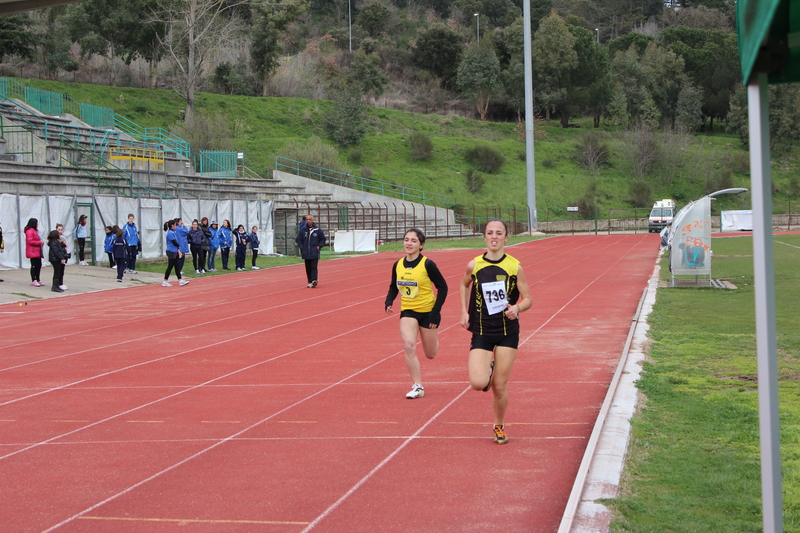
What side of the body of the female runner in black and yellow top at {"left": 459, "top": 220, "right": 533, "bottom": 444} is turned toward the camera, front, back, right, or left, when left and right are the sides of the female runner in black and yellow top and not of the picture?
front

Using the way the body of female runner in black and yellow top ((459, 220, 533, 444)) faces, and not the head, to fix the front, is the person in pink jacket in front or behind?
behind

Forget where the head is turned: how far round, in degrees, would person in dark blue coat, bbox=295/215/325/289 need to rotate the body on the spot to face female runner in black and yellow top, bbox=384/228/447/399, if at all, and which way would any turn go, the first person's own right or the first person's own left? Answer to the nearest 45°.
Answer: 0° — they already face them

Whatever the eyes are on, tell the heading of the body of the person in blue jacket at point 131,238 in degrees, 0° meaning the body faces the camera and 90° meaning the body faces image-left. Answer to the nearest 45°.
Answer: approximately 315°

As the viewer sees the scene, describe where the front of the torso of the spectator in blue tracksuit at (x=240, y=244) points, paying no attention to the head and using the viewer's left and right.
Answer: facing the viewer and to the right of the viewer

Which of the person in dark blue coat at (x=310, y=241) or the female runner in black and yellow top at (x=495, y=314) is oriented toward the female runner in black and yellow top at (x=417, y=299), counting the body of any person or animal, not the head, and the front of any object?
the person in dark blue coat

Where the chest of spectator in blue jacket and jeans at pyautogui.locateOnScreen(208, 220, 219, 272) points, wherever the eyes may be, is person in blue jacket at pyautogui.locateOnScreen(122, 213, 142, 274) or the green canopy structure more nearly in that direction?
the green canopy structure

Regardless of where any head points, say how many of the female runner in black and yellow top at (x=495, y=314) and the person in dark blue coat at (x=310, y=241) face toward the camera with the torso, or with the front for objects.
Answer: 2

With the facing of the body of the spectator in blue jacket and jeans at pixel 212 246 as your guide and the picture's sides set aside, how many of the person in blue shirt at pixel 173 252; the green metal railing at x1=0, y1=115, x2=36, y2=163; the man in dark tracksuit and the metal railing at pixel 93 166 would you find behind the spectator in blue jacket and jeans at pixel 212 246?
2

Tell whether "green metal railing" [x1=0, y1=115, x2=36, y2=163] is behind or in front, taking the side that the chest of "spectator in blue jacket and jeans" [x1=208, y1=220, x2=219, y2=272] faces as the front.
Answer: behind

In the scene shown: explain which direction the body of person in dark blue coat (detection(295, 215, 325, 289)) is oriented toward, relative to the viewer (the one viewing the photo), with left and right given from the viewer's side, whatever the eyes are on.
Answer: facing the viewer

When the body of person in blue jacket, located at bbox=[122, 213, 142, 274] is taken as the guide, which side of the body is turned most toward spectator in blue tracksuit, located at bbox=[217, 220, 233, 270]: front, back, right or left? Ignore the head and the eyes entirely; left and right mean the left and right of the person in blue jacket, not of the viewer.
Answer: left

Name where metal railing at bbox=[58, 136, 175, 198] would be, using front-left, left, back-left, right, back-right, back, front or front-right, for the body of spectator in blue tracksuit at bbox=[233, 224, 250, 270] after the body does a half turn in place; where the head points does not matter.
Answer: front
